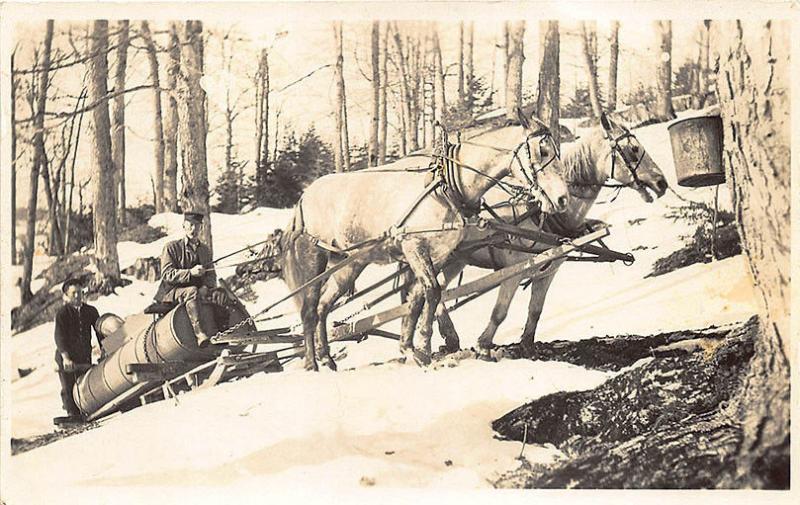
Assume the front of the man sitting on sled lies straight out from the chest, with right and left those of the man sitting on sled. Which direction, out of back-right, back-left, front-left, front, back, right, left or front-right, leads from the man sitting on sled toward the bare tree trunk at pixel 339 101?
front-left

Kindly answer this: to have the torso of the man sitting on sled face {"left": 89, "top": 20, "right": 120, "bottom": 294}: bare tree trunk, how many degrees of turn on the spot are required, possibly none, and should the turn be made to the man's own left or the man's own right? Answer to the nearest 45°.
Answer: approximately 180°

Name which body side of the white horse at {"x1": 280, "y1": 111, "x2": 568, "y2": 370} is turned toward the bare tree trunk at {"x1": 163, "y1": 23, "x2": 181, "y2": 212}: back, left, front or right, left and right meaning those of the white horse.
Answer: back

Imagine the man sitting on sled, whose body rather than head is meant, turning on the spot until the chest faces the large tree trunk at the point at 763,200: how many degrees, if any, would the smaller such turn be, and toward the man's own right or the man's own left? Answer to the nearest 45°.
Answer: approximately 45° to the man's own left

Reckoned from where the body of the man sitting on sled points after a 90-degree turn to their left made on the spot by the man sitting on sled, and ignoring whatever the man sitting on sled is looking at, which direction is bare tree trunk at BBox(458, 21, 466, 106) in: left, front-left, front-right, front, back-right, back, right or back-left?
front-right

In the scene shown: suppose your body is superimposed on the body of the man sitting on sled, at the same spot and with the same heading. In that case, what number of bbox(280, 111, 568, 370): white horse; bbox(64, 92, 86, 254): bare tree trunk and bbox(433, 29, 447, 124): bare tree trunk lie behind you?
1

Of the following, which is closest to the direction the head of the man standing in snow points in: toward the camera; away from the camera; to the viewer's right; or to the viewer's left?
toward the camera

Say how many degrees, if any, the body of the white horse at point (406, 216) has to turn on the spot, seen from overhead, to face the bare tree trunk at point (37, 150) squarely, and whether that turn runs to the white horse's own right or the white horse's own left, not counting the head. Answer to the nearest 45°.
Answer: approximately 180°

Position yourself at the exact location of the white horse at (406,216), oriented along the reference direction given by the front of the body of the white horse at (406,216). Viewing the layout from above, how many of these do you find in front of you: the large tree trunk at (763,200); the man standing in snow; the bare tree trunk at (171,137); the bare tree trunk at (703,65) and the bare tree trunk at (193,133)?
2

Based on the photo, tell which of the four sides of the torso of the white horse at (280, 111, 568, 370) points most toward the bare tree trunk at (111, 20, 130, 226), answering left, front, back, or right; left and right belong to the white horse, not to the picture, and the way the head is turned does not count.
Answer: back

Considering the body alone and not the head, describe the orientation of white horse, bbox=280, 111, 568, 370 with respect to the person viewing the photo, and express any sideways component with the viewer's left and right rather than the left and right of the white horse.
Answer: facing to the right of the viewer

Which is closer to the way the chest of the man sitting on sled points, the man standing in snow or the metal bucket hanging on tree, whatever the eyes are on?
the metal bucket hanging on tree

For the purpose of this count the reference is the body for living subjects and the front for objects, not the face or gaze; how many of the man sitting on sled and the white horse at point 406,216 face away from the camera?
0
